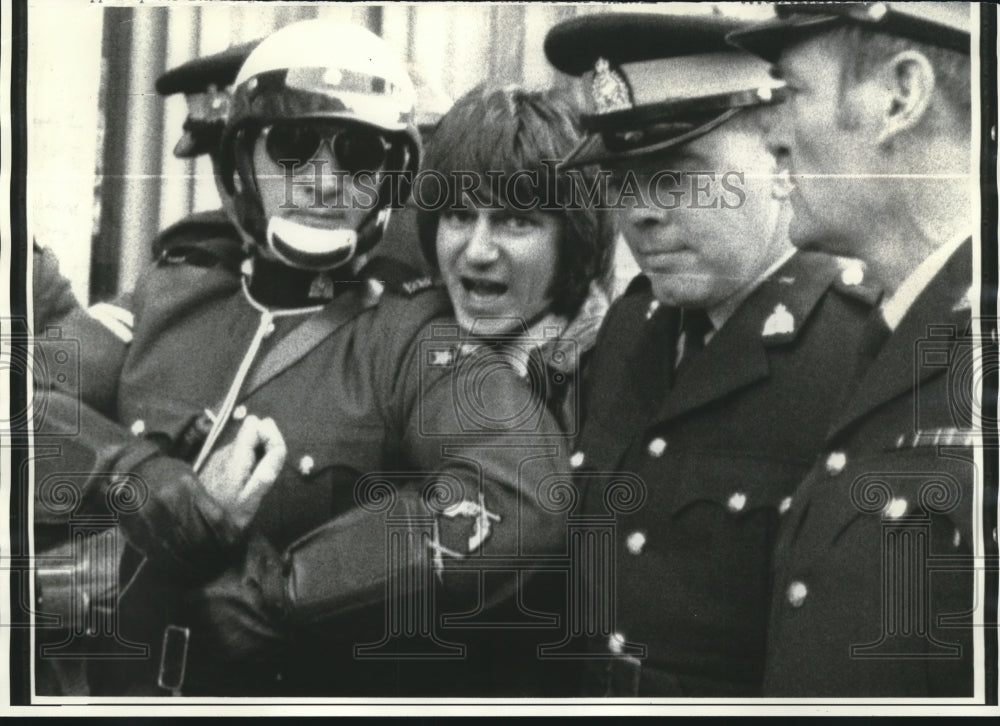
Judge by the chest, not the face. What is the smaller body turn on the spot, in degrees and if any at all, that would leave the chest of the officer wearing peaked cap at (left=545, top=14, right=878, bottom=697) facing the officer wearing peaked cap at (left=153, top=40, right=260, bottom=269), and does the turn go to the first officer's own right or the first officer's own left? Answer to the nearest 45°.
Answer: approximately 45° to the first officer's own right

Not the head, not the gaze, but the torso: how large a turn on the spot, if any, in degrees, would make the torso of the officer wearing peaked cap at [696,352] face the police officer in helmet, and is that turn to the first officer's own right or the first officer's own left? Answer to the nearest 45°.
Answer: approximately 45° to the first officer's own right

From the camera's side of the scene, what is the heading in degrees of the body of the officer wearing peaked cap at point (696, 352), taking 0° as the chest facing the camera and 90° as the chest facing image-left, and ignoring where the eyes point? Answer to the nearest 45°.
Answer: approximately 45°
